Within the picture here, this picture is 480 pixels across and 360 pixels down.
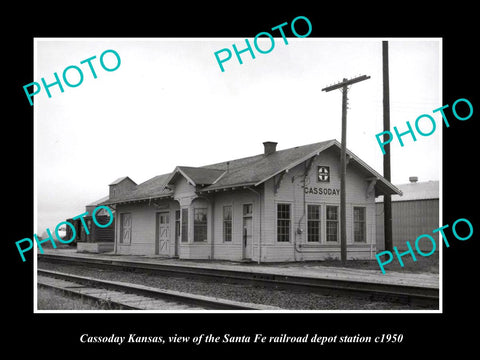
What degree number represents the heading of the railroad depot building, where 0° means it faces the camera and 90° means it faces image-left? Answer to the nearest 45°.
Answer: approximately 45°

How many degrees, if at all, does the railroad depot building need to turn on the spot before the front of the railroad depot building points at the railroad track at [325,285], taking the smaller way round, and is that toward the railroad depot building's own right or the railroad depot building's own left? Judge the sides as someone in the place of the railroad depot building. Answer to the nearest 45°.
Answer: approximately 45° to the railroad depot building's own left

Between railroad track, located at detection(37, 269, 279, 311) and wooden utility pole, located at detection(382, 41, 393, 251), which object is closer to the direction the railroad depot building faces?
the railroad track

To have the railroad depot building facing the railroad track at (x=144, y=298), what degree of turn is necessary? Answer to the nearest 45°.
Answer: approximately 45° to its left

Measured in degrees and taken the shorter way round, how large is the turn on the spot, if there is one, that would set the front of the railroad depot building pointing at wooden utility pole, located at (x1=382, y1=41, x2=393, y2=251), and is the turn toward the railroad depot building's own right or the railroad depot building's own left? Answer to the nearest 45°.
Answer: approximately 135° to the railroad depot building's own left
